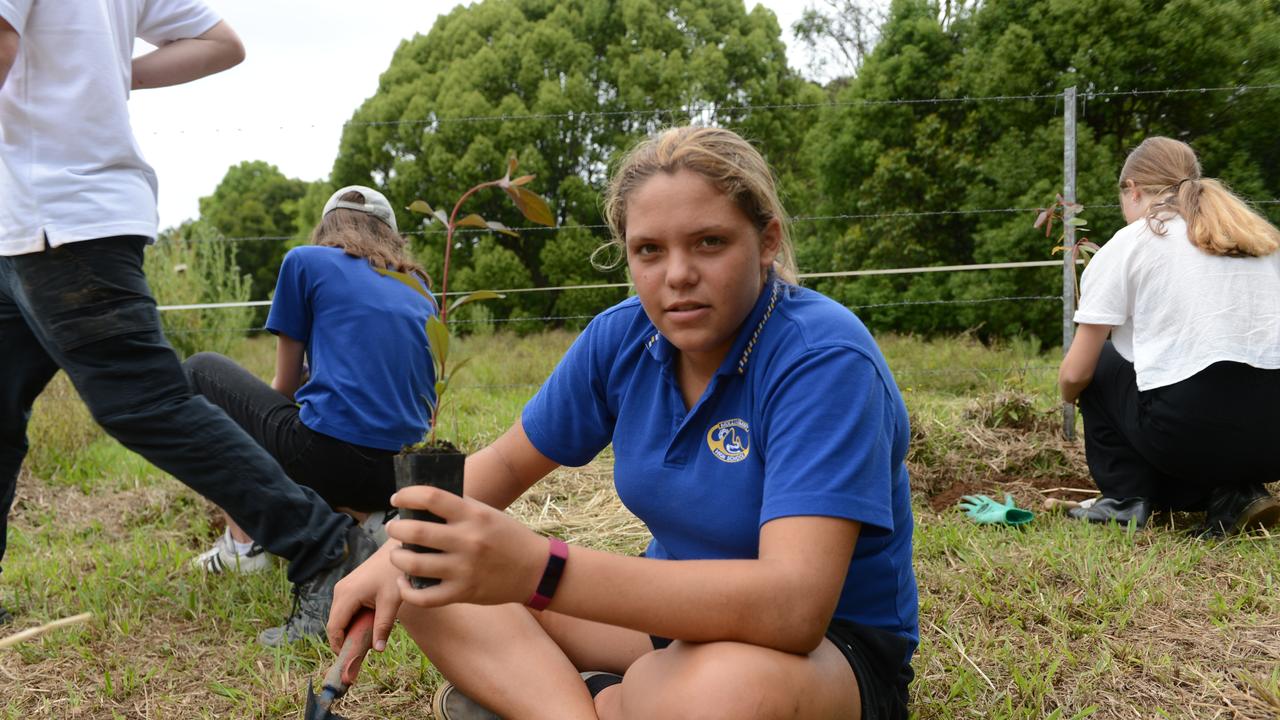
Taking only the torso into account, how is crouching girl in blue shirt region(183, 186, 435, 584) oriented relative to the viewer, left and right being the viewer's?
facing away from the viewer and to the left of the viewer

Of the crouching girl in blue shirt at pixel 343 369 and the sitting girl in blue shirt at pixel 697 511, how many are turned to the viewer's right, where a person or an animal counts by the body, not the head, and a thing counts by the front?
0

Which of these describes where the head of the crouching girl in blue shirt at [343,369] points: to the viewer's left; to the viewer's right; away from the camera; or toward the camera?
away from the camera

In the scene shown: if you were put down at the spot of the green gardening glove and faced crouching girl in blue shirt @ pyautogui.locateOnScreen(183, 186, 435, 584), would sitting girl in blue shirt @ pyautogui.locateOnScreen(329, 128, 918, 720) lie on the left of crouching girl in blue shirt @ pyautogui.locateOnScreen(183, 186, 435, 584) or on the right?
left

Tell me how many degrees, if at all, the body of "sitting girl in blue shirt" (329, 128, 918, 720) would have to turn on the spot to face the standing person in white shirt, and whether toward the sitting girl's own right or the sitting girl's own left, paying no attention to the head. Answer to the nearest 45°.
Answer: approximately 90° to the sitting girl's own right

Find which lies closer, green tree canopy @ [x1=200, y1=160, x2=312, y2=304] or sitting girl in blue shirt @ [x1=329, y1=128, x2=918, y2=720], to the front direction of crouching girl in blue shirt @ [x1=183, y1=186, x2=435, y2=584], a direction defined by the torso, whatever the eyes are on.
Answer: the green tree canopy

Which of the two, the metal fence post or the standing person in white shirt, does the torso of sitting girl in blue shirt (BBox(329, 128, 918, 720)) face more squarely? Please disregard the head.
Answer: the standing person in white shirt

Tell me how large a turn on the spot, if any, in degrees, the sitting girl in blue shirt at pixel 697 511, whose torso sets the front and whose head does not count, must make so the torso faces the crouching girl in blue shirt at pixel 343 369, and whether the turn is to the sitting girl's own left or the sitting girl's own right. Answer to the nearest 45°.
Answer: approximately 90° to the sitting girl's own right

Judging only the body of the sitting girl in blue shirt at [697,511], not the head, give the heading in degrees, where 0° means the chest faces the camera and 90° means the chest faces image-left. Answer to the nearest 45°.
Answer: approximately 45°

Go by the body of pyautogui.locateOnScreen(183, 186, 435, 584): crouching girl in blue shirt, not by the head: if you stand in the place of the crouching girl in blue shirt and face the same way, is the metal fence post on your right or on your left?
on your right
